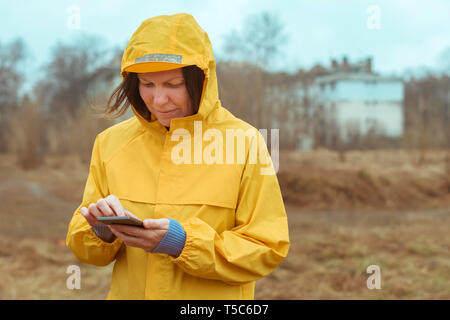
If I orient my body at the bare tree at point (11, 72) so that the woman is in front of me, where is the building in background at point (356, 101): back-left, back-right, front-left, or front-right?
back-left

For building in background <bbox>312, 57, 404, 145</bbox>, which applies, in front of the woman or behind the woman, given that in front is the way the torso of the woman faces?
behind

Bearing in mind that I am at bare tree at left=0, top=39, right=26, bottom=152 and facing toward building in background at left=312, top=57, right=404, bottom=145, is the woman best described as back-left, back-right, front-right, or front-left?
front-right

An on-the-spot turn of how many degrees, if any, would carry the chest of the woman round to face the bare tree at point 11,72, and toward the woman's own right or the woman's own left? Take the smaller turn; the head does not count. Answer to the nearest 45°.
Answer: approximately 135° to the woman's own right

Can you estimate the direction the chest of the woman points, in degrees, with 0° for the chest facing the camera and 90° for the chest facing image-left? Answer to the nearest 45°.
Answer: approximately 45°
